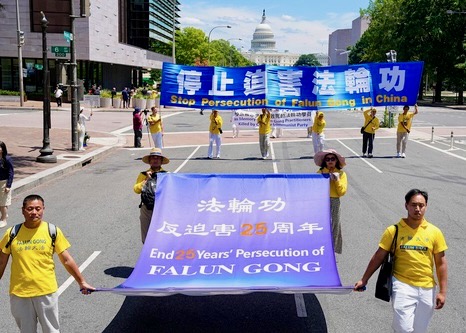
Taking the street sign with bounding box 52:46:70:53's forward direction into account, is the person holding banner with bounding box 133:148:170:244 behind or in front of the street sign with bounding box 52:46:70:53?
in front

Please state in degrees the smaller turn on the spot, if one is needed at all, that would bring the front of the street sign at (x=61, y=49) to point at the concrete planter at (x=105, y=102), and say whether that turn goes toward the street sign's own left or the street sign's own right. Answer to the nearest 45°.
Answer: approximately 180°

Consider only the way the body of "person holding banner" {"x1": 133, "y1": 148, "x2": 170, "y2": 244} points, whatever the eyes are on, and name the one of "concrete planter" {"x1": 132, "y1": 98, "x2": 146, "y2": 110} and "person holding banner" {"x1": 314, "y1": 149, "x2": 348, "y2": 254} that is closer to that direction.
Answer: the person holding banner

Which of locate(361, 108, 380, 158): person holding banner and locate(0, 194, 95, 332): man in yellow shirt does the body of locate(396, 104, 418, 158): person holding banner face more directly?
the man in yellow shirt

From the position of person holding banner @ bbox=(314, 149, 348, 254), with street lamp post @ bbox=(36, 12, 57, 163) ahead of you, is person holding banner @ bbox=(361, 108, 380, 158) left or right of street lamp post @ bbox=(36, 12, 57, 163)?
right

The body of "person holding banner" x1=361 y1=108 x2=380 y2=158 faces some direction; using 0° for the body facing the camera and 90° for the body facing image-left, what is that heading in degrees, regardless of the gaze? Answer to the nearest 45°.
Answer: approximately 0°

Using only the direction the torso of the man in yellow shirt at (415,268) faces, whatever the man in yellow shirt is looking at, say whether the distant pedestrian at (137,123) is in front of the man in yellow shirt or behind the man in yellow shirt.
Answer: behind

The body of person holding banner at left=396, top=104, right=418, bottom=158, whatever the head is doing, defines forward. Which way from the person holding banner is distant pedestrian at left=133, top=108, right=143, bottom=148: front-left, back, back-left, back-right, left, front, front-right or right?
right

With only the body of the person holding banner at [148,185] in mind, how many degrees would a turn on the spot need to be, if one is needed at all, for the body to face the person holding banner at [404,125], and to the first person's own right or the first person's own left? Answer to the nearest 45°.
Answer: approximately 135° to the first person's own left

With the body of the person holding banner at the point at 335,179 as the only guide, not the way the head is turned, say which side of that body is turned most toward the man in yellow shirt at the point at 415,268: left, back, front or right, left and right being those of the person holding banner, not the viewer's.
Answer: front
